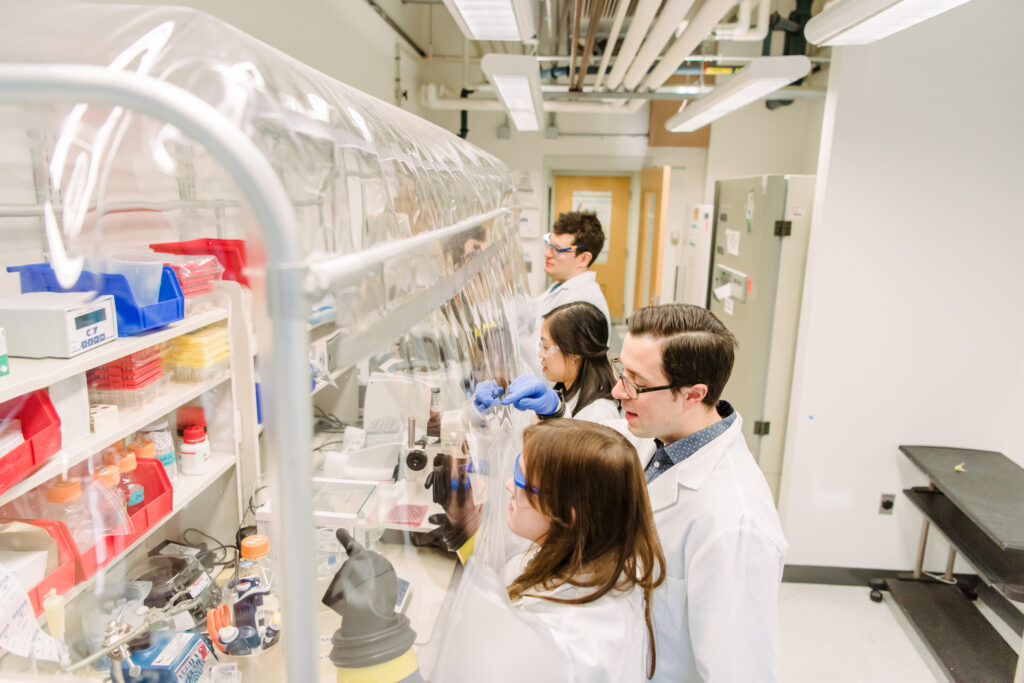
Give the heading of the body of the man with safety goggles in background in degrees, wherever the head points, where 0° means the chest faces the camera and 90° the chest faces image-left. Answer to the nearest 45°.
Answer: approximately 90°

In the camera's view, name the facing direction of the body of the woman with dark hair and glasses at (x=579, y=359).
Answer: to the viewer's left

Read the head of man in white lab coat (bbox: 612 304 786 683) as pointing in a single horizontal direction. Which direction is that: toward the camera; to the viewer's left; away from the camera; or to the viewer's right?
to the viewer's left

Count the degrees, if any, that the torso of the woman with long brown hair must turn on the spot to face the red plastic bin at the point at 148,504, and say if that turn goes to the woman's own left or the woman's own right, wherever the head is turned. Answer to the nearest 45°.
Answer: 0° — they already face it

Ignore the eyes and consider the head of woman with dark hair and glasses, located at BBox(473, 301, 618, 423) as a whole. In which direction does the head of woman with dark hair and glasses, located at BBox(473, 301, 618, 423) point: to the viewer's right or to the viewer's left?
to the viewer's left

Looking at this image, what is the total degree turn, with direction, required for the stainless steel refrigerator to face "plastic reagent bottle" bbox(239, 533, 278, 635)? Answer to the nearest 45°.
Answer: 0° — it already faces it

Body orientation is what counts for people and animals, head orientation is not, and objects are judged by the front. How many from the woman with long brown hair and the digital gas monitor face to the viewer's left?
1

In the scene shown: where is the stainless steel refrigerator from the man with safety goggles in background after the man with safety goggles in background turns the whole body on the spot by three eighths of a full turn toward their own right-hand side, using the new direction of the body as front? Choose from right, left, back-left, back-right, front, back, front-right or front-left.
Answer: front-right

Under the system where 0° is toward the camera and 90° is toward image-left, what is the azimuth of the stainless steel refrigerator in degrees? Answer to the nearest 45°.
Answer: approximately 45°

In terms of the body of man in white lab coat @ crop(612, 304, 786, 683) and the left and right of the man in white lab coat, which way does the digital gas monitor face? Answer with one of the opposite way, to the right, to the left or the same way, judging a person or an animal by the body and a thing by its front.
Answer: the opposite way

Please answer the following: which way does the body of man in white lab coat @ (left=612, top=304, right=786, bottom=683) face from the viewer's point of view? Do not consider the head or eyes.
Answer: to the viewer's left

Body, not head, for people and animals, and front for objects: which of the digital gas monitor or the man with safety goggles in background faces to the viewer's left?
the man with safety goggles in background

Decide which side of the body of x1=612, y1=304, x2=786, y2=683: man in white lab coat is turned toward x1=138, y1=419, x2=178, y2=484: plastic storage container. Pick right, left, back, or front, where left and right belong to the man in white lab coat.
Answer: front
